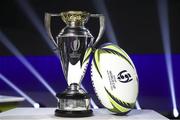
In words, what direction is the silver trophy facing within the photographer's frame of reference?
facing the viewer
